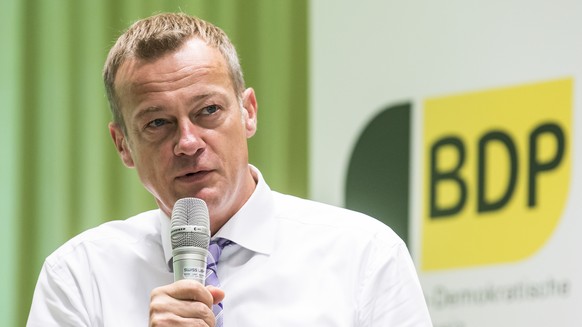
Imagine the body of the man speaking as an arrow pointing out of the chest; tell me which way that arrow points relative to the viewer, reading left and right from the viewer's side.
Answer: facing the viewer
